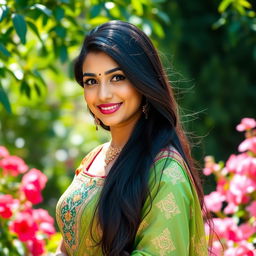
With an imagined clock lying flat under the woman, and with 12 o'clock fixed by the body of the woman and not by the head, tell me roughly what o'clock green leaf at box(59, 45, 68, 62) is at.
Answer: The green leaf is roughly at 4 o'clock from the woman.

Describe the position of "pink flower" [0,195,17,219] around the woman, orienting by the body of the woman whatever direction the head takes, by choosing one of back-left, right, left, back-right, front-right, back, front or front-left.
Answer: right

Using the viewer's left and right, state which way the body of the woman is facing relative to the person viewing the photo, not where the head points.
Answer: facing the viewer and to the left of the viewer

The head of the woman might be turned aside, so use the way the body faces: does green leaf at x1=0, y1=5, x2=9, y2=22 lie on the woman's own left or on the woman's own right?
on the woman's own right

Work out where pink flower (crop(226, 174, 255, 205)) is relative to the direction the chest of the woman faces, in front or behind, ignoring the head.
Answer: behind

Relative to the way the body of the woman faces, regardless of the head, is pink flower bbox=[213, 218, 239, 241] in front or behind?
behind

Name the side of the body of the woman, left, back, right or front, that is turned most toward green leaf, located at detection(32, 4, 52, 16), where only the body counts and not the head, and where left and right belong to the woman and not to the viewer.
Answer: right
